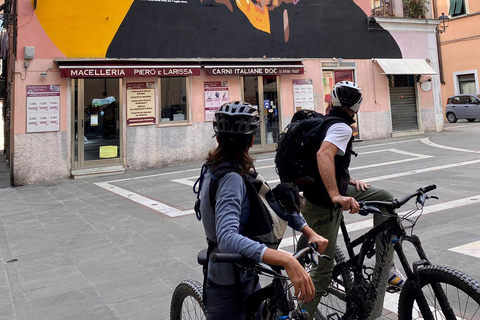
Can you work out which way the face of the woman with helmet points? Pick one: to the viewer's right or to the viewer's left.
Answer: to the viewer's right

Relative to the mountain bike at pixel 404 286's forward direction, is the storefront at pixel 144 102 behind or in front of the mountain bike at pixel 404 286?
behind

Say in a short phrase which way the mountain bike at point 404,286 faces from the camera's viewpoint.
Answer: facing the viewer and to the right of the viewer

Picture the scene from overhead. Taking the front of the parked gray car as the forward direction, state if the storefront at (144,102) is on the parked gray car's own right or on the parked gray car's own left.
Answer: on the parked gray car's own right

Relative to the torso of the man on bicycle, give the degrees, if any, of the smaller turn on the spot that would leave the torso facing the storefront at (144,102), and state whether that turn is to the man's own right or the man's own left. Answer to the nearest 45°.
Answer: approximately 135° to the man's own left

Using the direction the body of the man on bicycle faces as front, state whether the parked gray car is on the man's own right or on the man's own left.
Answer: on the man's own left

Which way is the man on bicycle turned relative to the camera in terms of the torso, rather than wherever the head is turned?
to the viewer's right
